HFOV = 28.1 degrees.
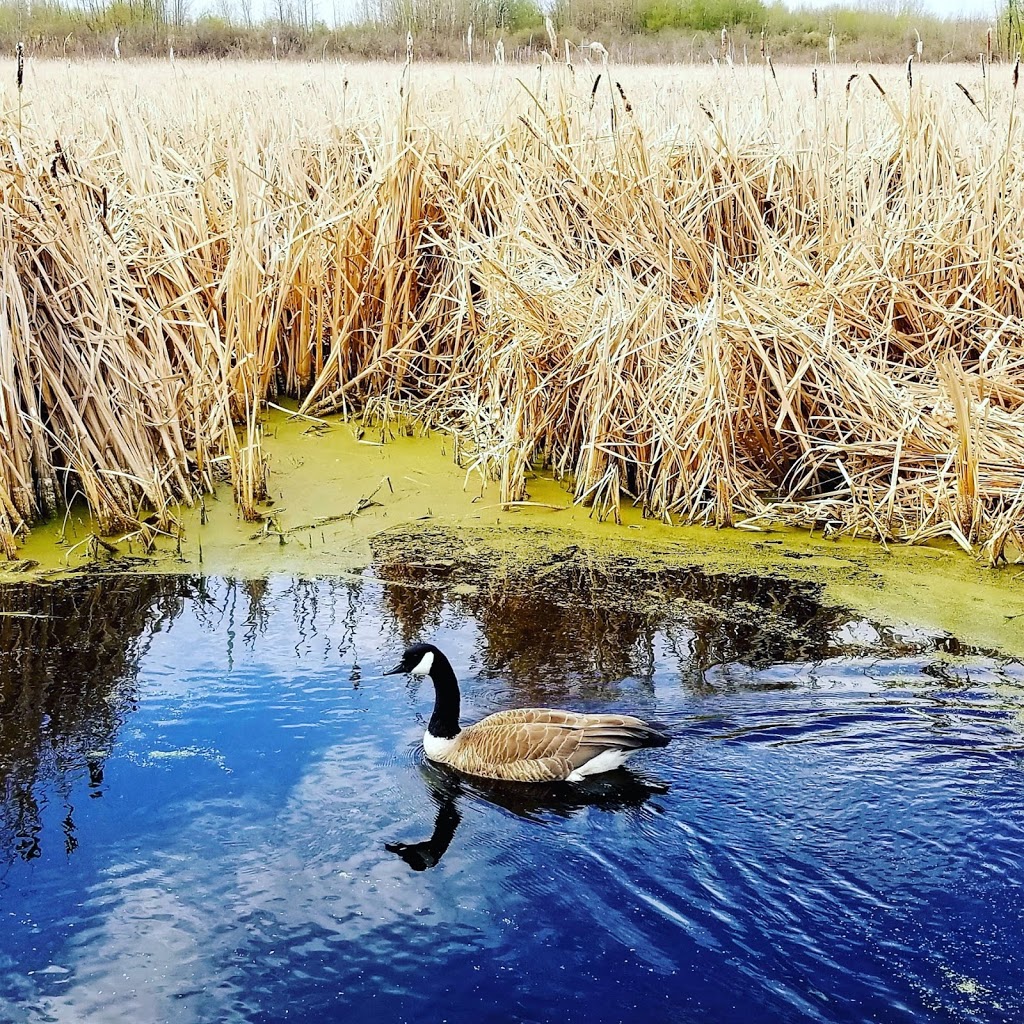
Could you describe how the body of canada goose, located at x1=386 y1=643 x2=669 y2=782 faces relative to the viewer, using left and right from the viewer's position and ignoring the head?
facing to the left of the viewer
